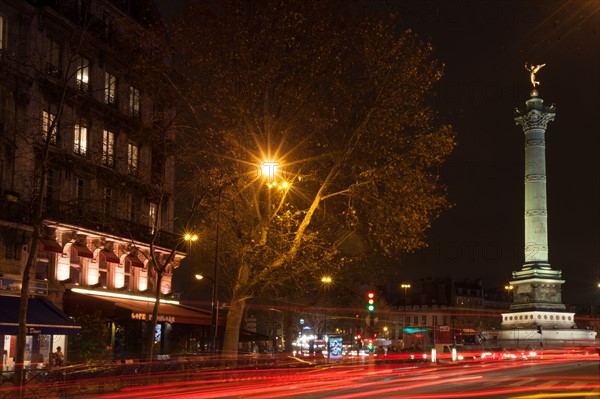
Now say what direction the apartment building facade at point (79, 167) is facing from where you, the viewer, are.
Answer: facing the viewer and to the right of the viewer
